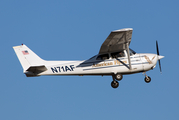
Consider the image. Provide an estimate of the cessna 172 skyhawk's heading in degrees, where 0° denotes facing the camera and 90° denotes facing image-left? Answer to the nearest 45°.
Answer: approximately 270°
